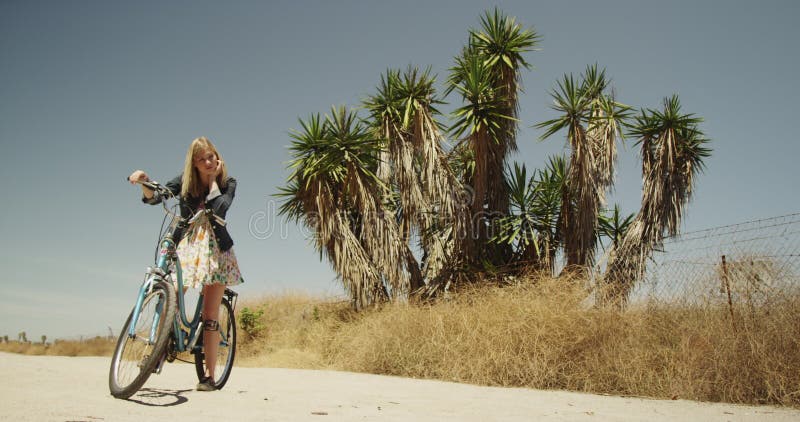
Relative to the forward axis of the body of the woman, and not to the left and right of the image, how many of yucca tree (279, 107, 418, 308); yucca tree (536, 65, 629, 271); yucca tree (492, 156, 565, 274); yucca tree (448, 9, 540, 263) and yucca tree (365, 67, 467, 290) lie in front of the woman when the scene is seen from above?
0

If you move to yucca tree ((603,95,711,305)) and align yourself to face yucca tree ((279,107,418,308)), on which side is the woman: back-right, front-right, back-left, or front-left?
front-left

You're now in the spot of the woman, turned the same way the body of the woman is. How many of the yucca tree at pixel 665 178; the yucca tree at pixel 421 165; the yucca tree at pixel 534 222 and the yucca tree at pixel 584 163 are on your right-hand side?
0

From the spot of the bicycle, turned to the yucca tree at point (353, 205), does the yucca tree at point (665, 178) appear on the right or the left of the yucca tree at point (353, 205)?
right

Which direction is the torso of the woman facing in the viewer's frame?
toward the camera

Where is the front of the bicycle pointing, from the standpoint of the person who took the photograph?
facing the viewer and to the left of the viewer

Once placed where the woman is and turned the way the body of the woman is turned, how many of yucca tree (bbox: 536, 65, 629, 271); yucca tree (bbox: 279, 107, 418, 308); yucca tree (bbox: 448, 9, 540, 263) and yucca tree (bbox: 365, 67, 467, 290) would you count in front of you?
0

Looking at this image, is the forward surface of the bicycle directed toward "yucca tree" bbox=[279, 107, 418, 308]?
no

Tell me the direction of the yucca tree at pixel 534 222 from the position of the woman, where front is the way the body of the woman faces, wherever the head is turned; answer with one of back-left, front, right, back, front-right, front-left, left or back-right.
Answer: back-left

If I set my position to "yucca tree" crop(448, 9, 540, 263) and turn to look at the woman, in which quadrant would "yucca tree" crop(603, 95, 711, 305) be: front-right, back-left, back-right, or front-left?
back-left

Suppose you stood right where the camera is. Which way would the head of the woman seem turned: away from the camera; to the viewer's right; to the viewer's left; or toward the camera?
toward the camera

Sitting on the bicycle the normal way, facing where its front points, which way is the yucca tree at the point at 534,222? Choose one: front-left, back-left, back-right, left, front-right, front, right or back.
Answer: back

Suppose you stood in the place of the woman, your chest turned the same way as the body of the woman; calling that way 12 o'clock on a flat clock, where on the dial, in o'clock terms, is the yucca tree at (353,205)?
The yucca tree is roughly at 7 o'clock from the woman.

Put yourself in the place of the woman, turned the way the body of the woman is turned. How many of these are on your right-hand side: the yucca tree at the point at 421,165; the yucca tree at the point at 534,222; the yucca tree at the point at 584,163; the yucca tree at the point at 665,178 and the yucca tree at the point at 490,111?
0

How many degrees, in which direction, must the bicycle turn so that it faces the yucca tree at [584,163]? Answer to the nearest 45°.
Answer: approximately 180°

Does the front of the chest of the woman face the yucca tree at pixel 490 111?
no
